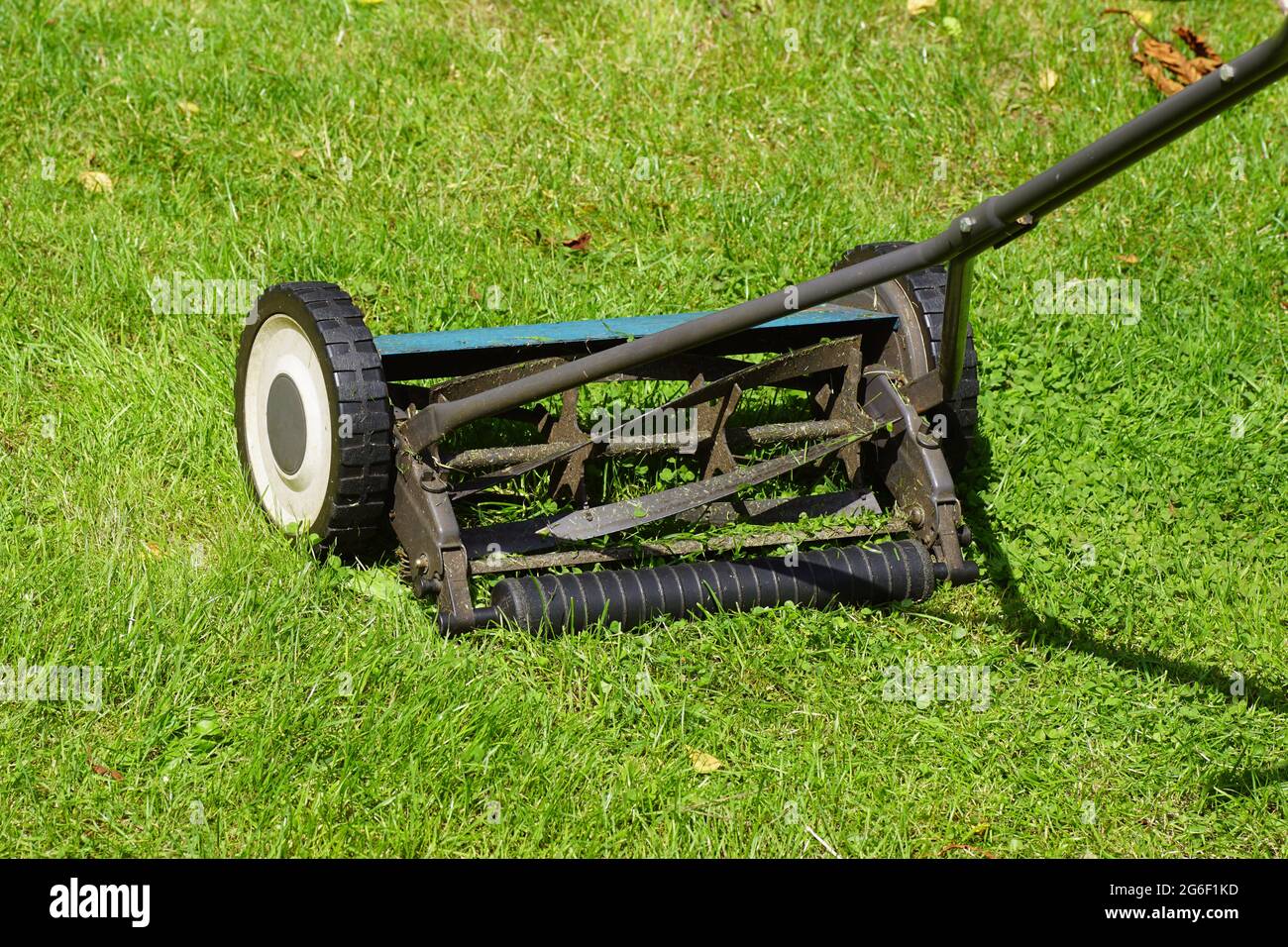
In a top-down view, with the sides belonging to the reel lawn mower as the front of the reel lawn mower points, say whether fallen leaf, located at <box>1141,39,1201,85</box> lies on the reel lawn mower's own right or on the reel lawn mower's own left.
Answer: on the reel lawn mower's own right
